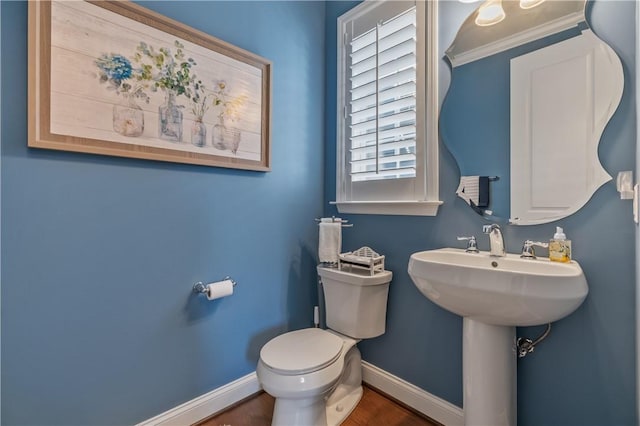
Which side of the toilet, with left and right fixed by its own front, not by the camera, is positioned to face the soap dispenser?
left

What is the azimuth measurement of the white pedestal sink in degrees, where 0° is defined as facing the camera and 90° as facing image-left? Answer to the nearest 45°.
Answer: approximately 0°

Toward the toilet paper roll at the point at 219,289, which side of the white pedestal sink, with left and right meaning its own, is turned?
right

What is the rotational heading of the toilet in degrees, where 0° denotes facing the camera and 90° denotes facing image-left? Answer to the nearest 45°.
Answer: approximately 45°
